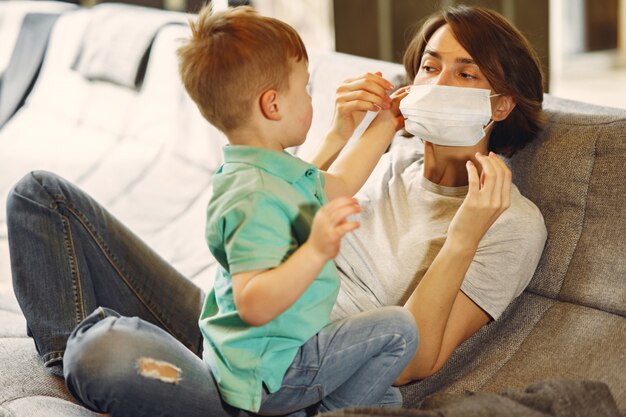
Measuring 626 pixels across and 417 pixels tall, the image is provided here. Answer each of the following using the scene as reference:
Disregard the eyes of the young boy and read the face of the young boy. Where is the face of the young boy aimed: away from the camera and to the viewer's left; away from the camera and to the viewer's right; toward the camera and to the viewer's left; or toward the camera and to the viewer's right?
away from the camera and to the viewer's right

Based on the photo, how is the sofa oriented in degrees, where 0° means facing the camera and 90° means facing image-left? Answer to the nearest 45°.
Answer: approximately 0°

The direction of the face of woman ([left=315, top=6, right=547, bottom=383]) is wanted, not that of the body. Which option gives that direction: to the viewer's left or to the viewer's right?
to the viewer's left

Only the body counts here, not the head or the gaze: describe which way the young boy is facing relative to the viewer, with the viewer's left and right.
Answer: facing to the right of the viewer
